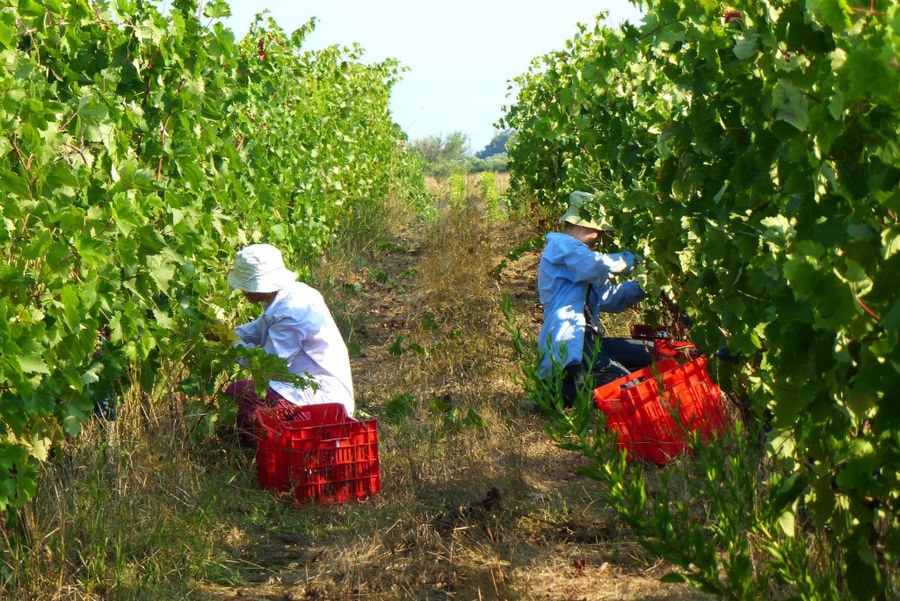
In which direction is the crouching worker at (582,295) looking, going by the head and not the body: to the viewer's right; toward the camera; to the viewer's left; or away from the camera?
to the viewer's right

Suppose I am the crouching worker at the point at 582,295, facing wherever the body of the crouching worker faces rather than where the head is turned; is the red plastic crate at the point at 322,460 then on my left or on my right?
on my right

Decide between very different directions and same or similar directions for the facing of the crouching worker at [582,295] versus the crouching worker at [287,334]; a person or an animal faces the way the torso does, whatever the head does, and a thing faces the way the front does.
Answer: very different directions

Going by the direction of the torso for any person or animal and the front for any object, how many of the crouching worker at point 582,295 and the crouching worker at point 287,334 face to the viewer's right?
1

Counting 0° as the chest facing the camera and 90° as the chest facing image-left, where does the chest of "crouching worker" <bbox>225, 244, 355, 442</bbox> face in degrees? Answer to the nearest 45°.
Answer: approximately 90°

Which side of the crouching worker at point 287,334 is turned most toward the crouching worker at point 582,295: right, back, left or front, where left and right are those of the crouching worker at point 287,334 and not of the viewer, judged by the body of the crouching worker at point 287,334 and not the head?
back

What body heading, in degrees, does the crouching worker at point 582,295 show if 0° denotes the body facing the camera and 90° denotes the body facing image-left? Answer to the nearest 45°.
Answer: approximately 270°

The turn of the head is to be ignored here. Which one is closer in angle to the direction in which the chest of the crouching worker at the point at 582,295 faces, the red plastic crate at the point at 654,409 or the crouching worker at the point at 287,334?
the red plastic crate

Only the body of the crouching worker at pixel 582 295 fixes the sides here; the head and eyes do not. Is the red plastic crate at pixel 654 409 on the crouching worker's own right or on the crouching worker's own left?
on the crouching worker's own right

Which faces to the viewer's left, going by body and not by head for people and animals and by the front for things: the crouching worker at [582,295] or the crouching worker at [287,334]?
the crouching worker at [287,334]

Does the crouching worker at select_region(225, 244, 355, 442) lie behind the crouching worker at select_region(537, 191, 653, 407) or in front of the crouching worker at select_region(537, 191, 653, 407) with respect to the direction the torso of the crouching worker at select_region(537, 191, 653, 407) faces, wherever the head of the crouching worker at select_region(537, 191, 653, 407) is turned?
behind
